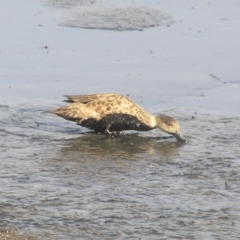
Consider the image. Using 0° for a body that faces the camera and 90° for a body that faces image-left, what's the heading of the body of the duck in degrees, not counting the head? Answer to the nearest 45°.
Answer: approximately 270°
